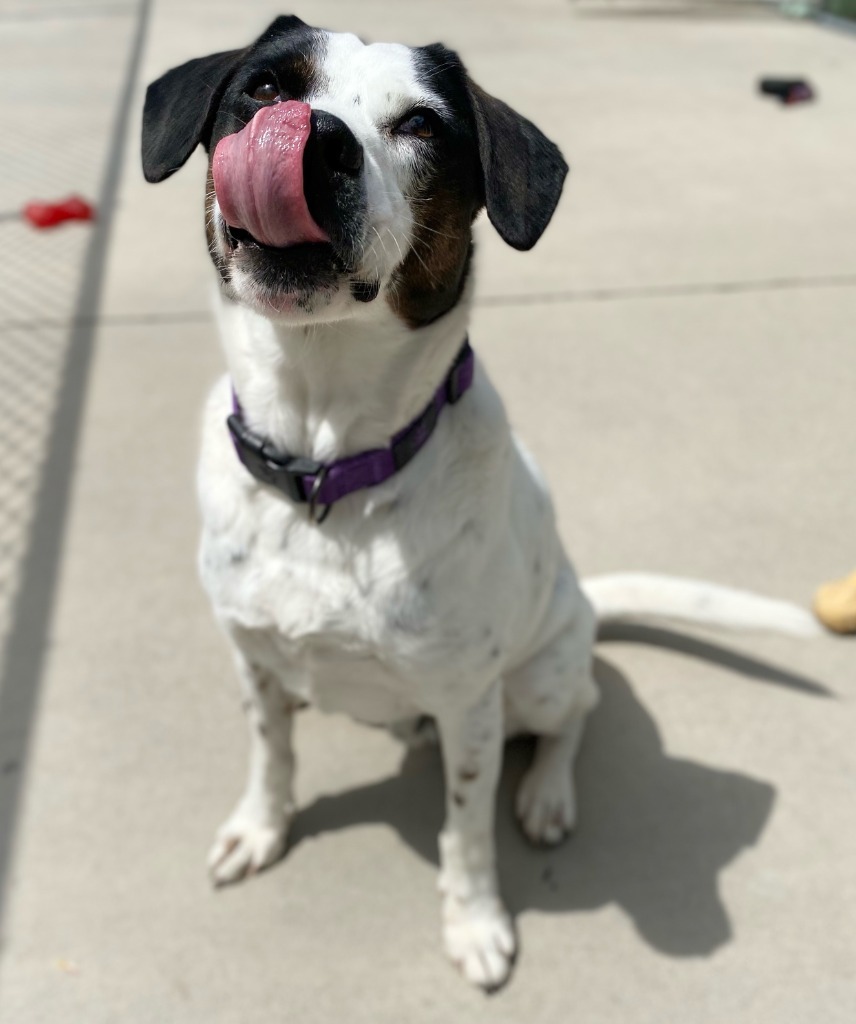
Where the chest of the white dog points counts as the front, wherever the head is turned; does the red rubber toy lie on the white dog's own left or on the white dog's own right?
on the white dog's own right

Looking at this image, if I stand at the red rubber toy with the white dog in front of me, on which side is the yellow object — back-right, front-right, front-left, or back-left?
front-left

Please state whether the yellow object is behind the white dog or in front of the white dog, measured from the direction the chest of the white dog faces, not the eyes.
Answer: behind

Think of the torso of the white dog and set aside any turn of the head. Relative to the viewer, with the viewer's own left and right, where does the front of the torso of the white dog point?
facing the viewer and to the left of the viewer
